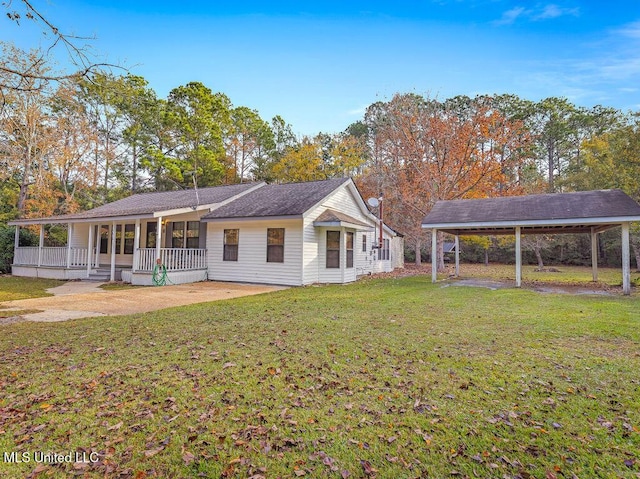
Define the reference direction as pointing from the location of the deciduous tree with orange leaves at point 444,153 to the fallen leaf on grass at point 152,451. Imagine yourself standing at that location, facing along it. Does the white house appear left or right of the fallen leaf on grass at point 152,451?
right

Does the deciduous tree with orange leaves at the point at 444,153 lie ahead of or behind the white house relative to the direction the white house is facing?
behind

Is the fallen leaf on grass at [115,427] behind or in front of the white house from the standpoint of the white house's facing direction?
in front

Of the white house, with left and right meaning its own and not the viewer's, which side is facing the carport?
left

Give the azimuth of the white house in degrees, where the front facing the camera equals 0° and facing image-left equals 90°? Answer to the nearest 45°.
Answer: approximately 45°

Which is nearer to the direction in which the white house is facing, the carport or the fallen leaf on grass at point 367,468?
the fallen leaf on grass

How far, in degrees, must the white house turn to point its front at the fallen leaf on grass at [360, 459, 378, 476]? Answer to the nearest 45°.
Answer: approximately 45° to its left

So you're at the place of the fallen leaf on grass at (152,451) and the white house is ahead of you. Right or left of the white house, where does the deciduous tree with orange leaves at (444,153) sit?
right

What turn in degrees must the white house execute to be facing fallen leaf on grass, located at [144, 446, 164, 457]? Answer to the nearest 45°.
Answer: approximately 45° to its left
